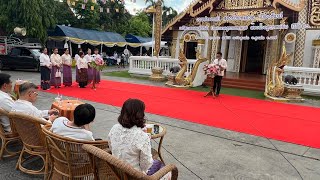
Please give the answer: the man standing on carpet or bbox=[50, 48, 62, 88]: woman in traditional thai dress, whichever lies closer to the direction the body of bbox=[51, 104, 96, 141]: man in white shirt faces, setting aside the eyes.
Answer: the man standing on carpet

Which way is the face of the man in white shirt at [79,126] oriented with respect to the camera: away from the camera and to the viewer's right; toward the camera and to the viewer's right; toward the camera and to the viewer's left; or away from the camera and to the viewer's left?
away from the camera and to the viewer's right

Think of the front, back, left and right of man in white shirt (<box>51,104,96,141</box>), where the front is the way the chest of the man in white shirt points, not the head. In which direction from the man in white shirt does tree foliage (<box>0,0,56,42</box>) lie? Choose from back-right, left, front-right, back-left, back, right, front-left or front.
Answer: front-left

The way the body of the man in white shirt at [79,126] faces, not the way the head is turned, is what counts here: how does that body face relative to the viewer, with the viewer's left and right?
facing away from the viewer and to the right of the viewer

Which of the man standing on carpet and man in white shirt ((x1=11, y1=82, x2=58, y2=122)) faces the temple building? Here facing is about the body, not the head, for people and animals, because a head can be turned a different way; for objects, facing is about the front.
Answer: the man in white shirt

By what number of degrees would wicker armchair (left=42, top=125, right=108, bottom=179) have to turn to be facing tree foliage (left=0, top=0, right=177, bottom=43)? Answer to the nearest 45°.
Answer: approximately 45° to its left

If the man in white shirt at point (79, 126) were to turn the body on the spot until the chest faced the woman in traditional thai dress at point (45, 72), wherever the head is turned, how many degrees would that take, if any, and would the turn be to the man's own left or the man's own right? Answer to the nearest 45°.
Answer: approximately 45° to the man's own left

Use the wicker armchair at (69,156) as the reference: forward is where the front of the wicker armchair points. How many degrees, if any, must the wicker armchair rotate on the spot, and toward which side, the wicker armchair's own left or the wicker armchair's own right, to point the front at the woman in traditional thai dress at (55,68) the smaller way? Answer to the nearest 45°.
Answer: approximately 45° to the wicker armchair's own left

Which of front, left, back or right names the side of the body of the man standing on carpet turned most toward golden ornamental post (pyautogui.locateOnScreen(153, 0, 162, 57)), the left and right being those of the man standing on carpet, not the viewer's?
right

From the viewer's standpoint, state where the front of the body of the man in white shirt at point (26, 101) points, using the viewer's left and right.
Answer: facing away from the viewer and to the right of the viewer

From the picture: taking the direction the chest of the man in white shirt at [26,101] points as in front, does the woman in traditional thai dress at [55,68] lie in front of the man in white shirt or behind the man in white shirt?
in front

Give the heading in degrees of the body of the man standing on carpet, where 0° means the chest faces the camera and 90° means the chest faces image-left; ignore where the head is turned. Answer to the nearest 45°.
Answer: approximately 45°

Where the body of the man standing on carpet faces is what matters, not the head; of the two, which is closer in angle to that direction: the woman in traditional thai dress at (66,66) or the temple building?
the woman in traditional thai dress

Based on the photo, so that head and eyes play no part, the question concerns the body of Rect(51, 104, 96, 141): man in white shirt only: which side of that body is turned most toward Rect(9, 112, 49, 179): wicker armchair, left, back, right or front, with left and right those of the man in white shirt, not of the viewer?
left

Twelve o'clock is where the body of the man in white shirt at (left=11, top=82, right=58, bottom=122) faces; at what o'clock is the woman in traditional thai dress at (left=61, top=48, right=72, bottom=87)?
The woman in traditional thai dress is roughly at 11 o'clock from the man in white shirt.

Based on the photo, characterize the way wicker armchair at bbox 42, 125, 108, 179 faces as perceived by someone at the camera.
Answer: facing away from the viewer and to the right of the viewer

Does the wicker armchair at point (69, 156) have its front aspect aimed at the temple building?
yes

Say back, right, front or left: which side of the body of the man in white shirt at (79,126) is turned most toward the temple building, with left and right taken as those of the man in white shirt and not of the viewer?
front
